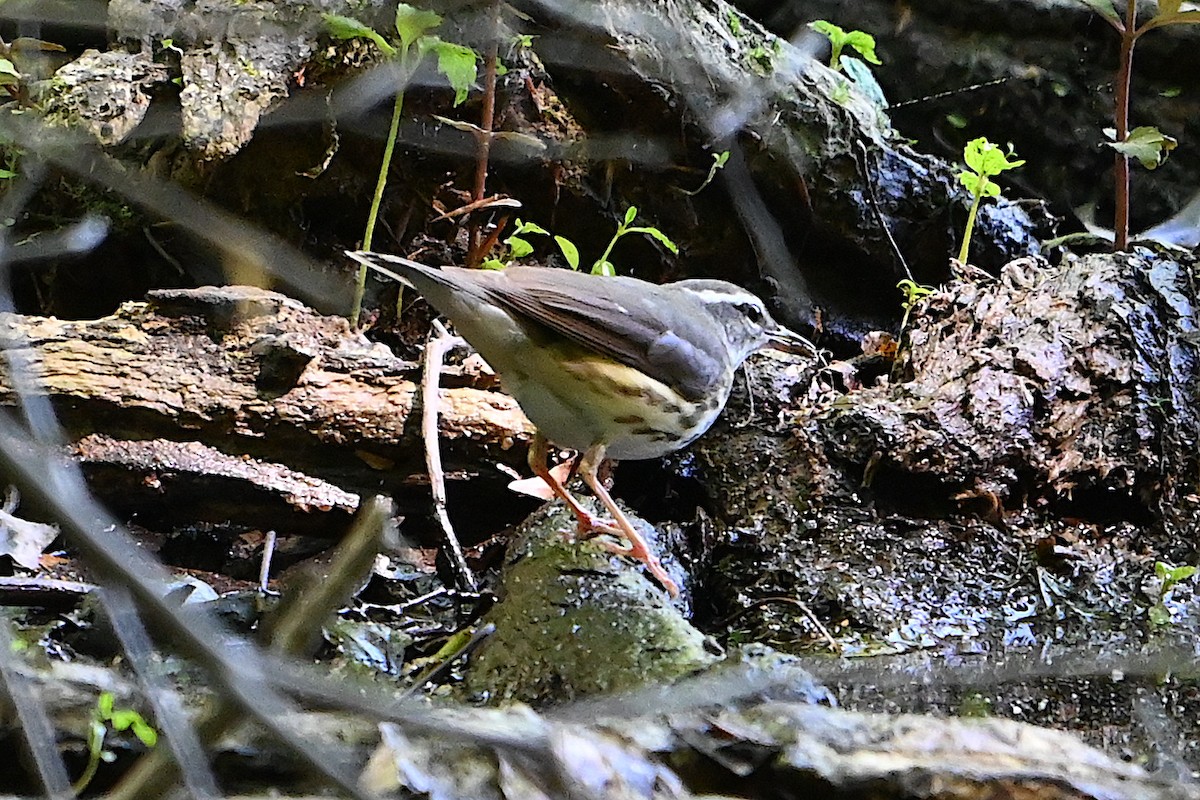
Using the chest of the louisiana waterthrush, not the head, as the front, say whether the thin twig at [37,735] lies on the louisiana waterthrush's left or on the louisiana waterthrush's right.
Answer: on the louisiana waterthrush's right

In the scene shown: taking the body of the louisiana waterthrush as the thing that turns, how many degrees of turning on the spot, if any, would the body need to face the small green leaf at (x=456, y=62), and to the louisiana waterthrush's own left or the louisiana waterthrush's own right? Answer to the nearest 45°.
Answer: approximately 135° to the louisiana waterthrush's own left

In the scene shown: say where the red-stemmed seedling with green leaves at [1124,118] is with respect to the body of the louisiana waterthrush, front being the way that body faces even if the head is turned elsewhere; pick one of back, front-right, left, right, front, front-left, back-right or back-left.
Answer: front-left

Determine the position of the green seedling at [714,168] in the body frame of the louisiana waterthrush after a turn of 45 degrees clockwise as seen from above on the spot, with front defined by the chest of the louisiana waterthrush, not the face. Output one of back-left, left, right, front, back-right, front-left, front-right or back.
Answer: back-left

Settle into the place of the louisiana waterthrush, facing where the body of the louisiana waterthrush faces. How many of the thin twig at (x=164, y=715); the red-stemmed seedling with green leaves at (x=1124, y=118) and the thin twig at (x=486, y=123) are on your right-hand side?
1

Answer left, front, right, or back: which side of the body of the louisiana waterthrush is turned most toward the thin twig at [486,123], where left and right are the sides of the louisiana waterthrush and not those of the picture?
left

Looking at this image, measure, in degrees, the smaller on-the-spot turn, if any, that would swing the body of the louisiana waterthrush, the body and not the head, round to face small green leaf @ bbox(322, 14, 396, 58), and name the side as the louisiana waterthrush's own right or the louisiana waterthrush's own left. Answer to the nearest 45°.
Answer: approximately 135° to the louisiana waterthrush's own left

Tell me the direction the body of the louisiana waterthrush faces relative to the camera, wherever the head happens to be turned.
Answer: to the viewer's right

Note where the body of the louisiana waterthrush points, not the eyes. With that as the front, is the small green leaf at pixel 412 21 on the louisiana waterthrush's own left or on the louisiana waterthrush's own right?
on the louisiana waterthrush's own left

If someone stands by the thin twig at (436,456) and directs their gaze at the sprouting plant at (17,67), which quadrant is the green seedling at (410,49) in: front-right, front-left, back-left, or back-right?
front-right

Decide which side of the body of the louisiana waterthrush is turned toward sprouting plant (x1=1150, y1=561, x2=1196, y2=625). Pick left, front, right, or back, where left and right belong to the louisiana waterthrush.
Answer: front
